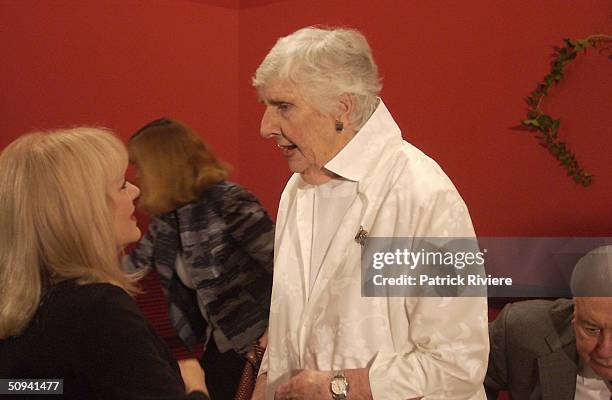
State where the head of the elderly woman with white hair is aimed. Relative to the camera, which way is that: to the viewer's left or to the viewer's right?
to the viewer's left

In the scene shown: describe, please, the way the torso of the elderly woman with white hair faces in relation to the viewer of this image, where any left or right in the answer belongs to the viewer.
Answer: facing the viewer and to the left of the viewer

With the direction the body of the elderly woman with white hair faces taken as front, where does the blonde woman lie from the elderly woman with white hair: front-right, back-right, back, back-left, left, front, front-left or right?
front

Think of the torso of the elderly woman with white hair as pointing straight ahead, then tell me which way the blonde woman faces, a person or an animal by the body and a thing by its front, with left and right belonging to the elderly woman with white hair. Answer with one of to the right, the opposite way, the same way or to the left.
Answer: the opposite way

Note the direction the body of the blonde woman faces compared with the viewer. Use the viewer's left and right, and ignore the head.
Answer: facing away from the viewer and to the right of the viewer

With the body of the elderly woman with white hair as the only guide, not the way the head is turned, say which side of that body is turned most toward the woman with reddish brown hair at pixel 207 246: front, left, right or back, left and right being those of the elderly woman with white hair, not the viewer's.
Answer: right

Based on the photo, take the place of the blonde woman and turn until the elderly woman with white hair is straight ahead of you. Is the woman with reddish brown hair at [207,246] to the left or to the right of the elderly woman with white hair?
left

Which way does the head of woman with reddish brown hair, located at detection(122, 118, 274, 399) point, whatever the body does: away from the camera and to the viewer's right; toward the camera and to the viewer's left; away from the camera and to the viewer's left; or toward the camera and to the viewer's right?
away from the camera and to the viewer's left

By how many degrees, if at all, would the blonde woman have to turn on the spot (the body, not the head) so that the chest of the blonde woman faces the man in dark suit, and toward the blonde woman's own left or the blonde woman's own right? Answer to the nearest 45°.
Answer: approximately 45° to the blonde woman's own right

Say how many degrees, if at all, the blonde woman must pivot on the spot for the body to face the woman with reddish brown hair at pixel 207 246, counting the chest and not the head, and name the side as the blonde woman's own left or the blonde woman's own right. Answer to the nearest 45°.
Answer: approximately 45° to the blonde woman's own left
